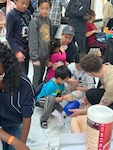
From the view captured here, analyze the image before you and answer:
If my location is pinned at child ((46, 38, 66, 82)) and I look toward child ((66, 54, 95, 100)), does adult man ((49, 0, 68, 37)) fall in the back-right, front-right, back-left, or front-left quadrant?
back-left

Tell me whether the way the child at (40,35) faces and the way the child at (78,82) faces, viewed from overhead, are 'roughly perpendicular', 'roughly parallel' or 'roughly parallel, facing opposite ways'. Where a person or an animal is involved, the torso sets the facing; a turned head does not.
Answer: roughly perpendicular

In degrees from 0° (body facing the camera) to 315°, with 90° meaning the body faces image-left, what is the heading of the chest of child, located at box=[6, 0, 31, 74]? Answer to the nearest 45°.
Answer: approximately 315°

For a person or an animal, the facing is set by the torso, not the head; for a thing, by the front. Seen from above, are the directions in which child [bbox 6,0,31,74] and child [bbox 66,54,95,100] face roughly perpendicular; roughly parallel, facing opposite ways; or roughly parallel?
roughly perpendicular

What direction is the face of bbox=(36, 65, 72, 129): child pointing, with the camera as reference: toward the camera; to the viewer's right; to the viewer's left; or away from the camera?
to the viewer's right

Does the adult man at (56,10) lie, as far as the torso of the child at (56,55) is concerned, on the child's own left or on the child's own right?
on the child's own left

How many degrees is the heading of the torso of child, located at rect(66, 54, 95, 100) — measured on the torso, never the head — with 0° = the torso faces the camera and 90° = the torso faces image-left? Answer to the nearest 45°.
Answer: approximately 45°
